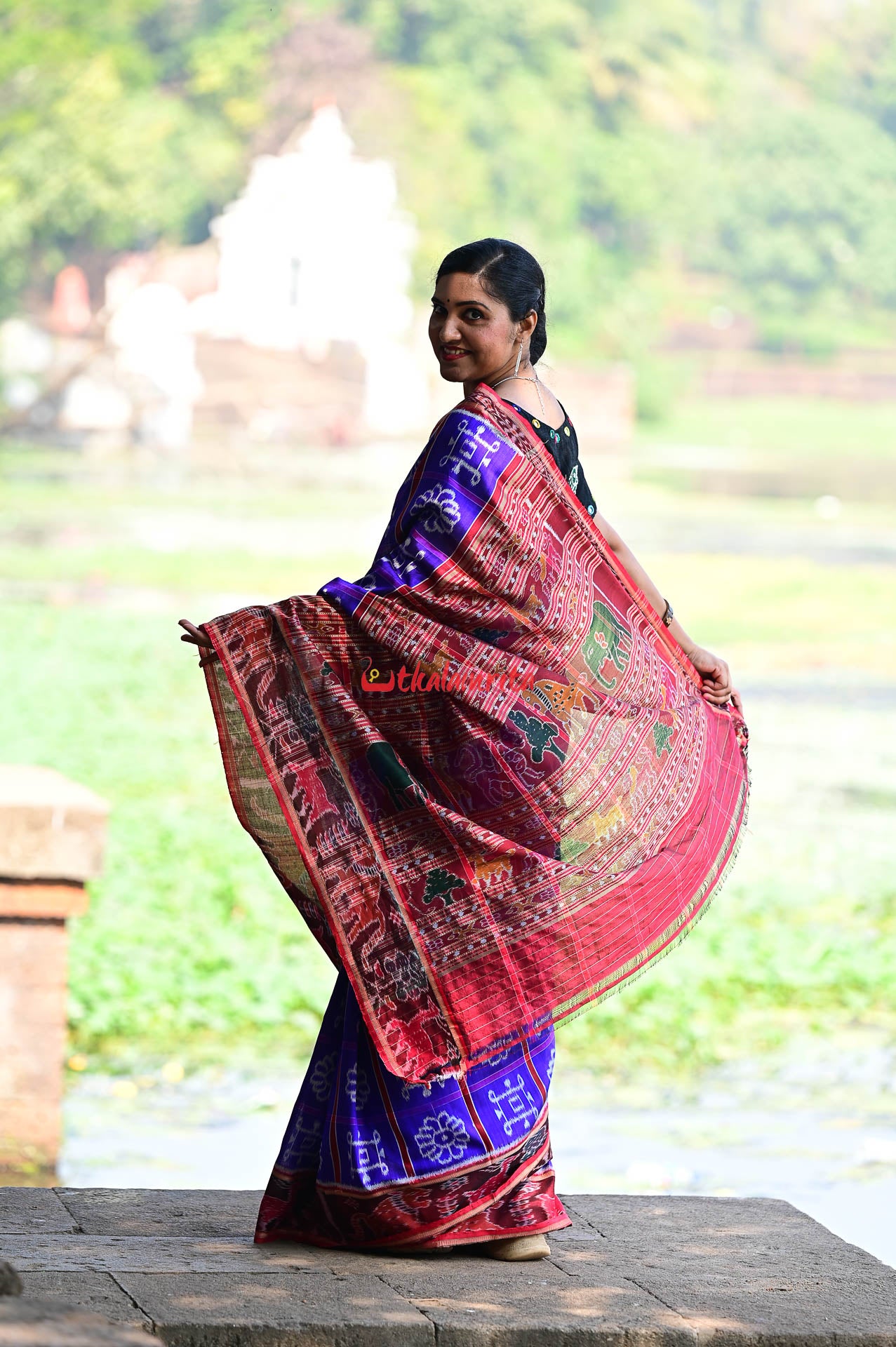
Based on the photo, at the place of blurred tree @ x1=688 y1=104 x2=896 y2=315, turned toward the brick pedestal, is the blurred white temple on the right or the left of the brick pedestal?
right

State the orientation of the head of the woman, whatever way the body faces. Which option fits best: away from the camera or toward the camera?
toward the camera

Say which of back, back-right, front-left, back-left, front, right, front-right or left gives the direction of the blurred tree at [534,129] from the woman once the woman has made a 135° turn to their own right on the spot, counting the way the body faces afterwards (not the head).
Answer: left

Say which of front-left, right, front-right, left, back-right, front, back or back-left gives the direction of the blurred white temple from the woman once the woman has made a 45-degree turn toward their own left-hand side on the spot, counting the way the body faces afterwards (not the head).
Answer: right

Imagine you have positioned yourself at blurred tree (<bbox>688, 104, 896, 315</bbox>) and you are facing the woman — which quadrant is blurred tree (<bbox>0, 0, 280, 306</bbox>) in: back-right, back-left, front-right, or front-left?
front-right

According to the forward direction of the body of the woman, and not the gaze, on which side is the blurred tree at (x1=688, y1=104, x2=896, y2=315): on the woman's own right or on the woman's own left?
on the woman's own right

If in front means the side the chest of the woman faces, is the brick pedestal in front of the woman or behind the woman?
in front

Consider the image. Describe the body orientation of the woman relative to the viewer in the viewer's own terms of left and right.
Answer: facing away from the viewer and to the left of the viewer
